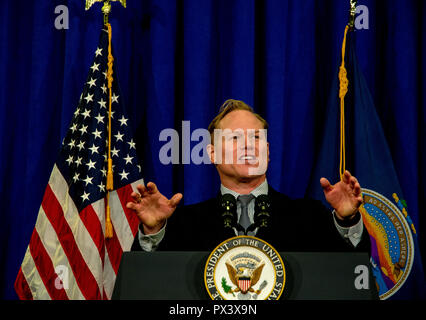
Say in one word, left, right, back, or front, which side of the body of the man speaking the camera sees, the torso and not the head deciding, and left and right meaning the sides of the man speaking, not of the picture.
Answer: front

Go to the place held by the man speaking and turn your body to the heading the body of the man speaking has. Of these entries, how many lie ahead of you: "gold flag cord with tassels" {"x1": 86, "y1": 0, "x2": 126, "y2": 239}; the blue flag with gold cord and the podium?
1

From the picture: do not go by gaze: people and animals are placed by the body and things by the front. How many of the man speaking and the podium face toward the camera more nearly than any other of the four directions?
2

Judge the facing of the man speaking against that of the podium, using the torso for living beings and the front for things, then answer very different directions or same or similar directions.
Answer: same or similar directions

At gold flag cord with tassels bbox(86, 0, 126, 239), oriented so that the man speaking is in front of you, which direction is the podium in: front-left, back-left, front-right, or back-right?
front-right

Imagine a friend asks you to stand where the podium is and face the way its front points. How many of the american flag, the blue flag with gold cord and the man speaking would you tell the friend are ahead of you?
0

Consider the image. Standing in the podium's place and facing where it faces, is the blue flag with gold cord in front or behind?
behind

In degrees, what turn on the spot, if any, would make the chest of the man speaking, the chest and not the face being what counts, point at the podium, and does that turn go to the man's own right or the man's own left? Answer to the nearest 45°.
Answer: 0° — they already face it

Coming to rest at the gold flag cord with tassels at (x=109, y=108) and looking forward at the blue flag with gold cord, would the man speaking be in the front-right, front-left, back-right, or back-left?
front-right

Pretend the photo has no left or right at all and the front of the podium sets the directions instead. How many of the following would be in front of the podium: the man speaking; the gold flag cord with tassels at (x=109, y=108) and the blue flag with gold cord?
0

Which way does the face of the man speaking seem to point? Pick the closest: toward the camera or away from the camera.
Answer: toward the camera

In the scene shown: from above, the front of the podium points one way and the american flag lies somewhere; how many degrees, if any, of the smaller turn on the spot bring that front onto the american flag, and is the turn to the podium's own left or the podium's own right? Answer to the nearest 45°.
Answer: approximately 135° to the podium's own right

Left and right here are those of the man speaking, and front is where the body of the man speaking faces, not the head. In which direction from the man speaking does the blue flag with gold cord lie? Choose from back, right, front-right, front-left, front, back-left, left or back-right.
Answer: back-left

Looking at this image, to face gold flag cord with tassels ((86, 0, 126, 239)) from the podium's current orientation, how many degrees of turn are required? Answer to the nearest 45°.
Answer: approximately 135° to its right
